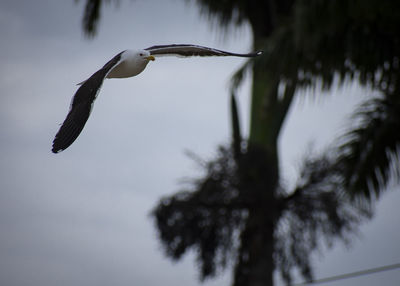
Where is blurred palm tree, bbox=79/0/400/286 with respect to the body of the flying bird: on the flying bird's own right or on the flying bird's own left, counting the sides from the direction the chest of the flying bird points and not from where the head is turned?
on the flying bird's own left

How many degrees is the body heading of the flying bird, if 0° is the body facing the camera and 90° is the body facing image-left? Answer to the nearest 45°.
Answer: approximately 315°
